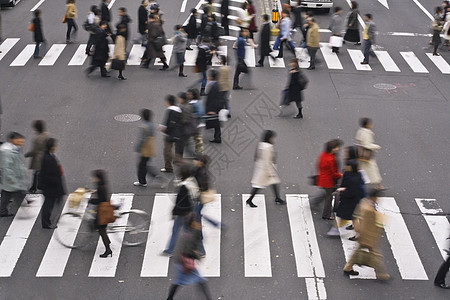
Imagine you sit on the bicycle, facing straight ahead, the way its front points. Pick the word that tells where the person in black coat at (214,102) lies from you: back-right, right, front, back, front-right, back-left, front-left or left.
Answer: back-right

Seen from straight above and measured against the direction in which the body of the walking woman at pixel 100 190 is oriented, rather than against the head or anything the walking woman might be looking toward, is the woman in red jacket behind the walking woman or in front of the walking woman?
behind

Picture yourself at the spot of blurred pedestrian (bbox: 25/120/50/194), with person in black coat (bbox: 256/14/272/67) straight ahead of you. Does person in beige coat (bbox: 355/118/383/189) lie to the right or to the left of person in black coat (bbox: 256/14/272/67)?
right

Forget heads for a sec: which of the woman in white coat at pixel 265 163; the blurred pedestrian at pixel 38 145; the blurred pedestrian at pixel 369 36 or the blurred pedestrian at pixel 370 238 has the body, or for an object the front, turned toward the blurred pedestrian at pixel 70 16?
the blurred pedestrian at pixel 369 36

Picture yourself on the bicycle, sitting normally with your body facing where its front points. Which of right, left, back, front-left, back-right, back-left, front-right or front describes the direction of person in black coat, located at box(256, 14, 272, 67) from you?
back-right

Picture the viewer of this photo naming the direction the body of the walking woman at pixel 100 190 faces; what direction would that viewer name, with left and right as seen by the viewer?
facing to the left of the viewer

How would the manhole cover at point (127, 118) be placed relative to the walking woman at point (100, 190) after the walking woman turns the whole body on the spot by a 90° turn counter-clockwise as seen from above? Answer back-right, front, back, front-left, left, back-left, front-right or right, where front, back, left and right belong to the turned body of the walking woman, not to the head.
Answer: back

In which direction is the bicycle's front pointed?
to the viewer's left

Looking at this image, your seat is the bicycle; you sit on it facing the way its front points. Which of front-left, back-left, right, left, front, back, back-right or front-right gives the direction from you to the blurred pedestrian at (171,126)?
back-right
